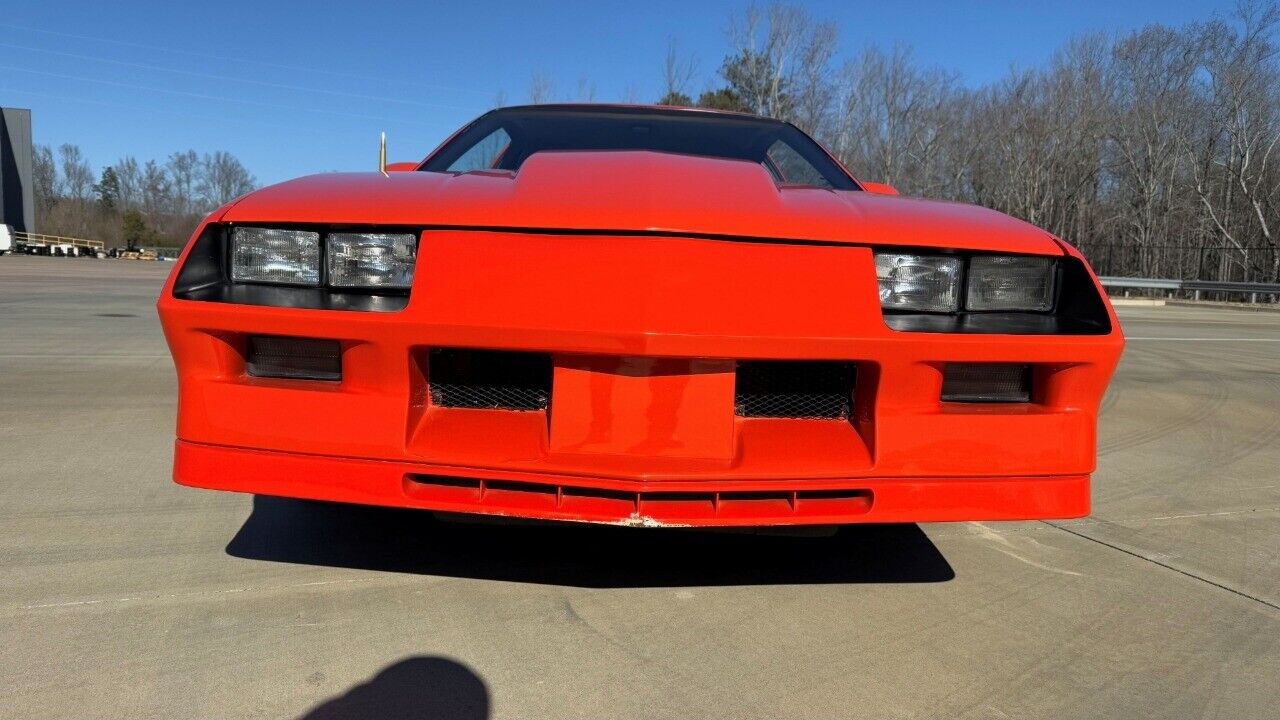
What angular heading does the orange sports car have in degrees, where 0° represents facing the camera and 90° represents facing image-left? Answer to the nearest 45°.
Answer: approximately 0°

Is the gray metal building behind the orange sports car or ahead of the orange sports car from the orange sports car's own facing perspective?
behind
